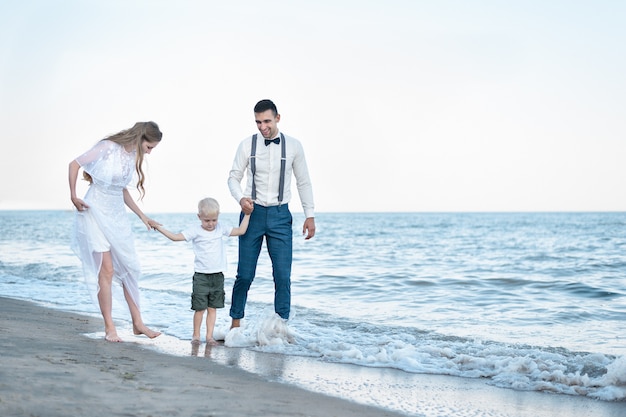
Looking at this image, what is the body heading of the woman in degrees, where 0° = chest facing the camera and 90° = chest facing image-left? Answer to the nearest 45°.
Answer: approximately 315°

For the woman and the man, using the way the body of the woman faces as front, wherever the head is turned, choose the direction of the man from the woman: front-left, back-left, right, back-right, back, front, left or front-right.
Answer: front-left

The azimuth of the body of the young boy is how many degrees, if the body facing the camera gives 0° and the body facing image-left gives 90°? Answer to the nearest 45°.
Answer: approximately 0°

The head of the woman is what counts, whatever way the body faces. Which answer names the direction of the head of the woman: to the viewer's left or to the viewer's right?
to the viewer's right

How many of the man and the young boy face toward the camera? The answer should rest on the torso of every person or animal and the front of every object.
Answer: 2

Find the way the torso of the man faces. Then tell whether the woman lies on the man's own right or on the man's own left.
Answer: on the man's own right
